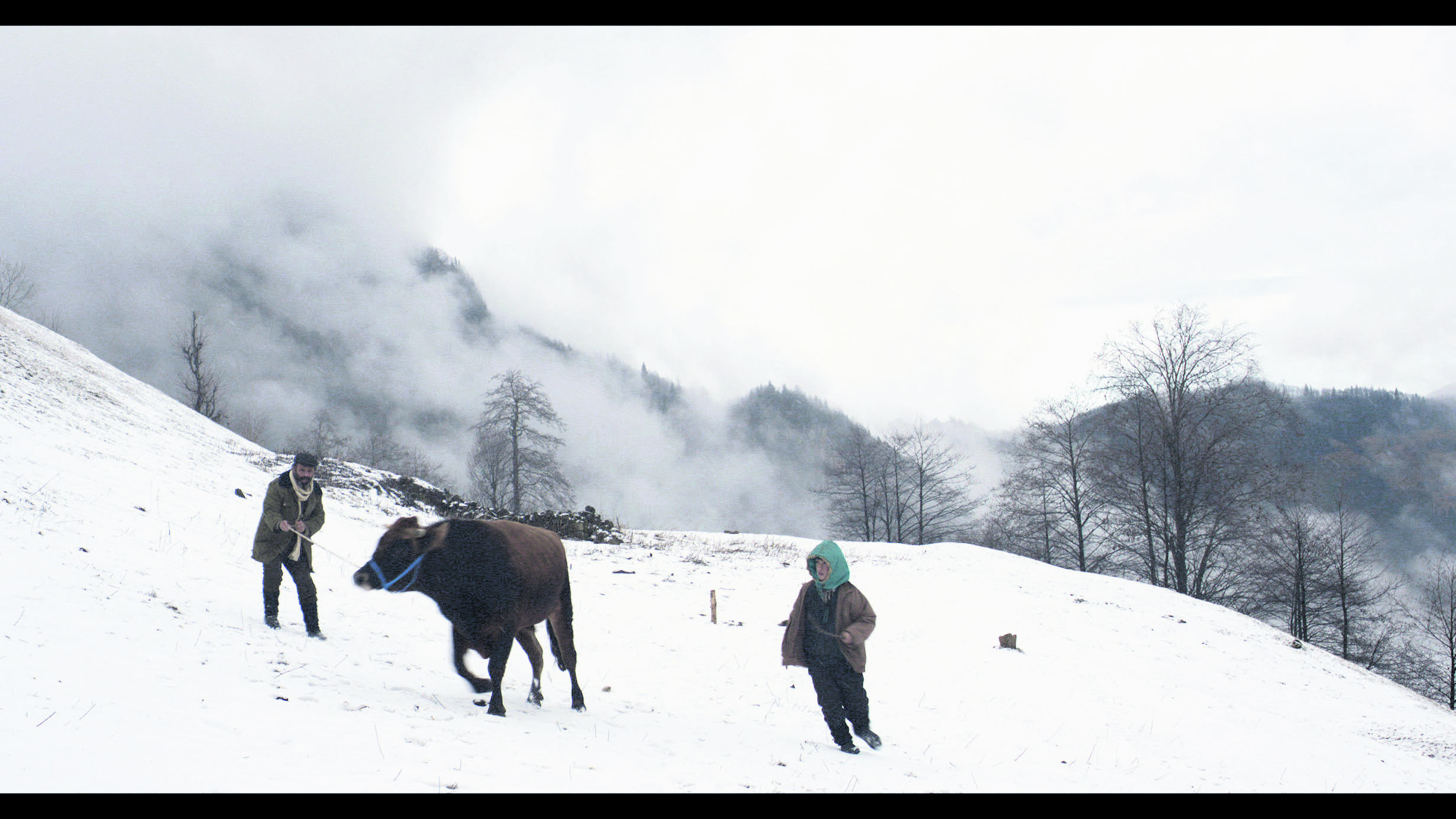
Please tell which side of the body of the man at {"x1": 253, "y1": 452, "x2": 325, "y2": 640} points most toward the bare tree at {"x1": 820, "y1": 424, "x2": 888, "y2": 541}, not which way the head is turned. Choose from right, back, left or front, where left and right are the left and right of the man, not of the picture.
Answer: left

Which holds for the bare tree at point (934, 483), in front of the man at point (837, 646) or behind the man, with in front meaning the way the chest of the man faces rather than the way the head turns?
behind

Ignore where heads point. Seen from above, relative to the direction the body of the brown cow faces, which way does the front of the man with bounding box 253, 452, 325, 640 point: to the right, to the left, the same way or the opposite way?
to the left

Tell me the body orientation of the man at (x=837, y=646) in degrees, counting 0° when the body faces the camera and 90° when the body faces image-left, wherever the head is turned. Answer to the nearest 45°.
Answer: approximately 0°

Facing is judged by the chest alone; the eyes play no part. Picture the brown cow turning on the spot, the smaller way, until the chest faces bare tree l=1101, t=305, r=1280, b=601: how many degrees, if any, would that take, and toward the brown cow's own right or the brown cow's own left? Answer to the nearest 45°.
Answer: approximately 180°

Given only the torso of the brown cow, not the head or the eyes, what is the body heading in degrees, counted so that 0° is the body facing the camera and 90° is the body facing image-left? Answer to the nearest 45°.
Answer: approximately 45°

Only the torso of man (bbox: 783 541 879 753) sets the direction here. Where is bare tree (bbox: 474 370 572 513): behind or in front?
behind
